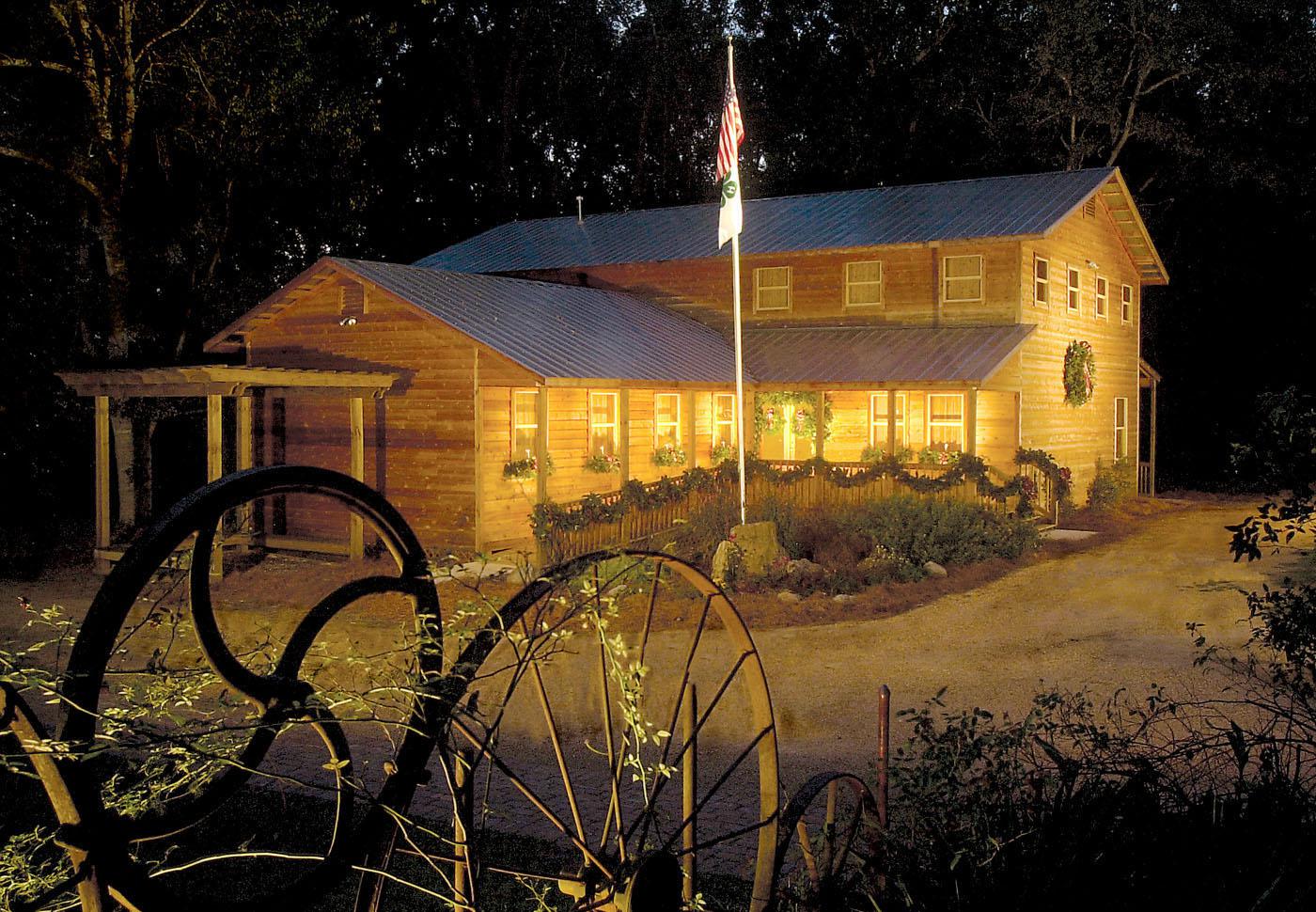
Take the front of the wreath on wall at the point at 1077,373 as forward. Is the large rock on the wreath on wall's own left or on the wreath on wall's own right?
on the wreath on wall's own right

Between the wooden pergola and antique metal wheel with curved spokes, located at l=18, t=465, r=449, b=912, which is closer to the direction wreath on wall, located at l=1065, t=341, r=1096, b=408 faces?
the antique metal wheel with curved spokes

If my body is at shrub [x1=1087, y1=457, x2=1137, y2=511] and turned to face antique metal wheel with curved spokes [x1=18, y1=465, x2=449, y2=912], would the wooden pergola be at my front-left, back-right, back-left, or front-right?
front-right

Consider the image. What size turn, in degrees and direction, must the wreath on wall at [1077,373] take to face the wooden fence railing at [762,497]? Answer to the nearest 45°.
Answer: approximately 90° to its right

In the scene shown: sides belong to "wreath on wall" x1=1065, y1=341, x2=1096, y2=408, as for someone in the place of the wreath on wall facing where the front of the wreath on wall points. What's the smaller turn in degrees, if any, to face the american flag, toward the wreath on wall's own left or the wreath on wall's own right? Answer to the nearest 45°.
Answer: approximately 90° to the wreath on wall's own right

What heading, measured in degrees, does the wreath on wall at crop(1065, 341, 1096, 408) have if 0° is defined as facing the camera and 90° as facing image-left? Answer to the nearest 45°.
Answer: approximately 315°
